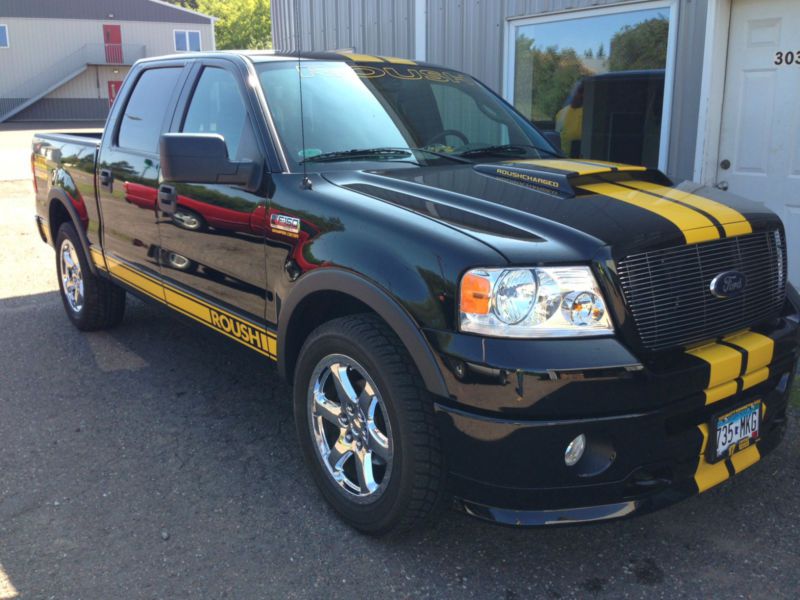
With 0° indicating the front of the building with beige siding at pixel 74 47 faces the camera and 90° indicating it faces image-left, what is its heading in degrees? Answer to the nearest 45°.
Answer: approximately 0°

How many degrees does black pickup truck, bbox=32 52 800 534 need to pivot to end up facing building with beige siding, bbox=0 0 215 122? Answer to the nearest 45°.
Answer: approximately 180°

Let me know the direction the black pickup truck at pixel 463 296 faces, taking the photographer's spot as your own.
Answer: facing the viewer and to the right of the viewer

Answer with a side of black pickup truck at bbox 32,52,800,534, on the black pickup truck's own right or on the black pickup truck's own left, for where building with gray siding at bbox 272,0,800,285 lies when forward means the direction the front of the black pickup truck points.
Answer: on the black pickup truck's own left

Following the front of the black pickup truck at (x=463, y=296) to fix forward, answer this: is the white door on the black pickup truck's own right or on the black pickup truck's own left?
on the black pickup truck's own left

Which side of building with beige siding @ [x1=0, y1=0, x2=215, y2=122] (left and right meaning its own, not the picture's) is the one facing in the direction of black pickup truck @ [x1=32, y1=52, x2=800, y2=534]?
front

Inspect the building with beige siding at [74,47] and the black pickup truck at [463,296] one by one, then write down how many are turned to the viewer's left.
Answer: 0
